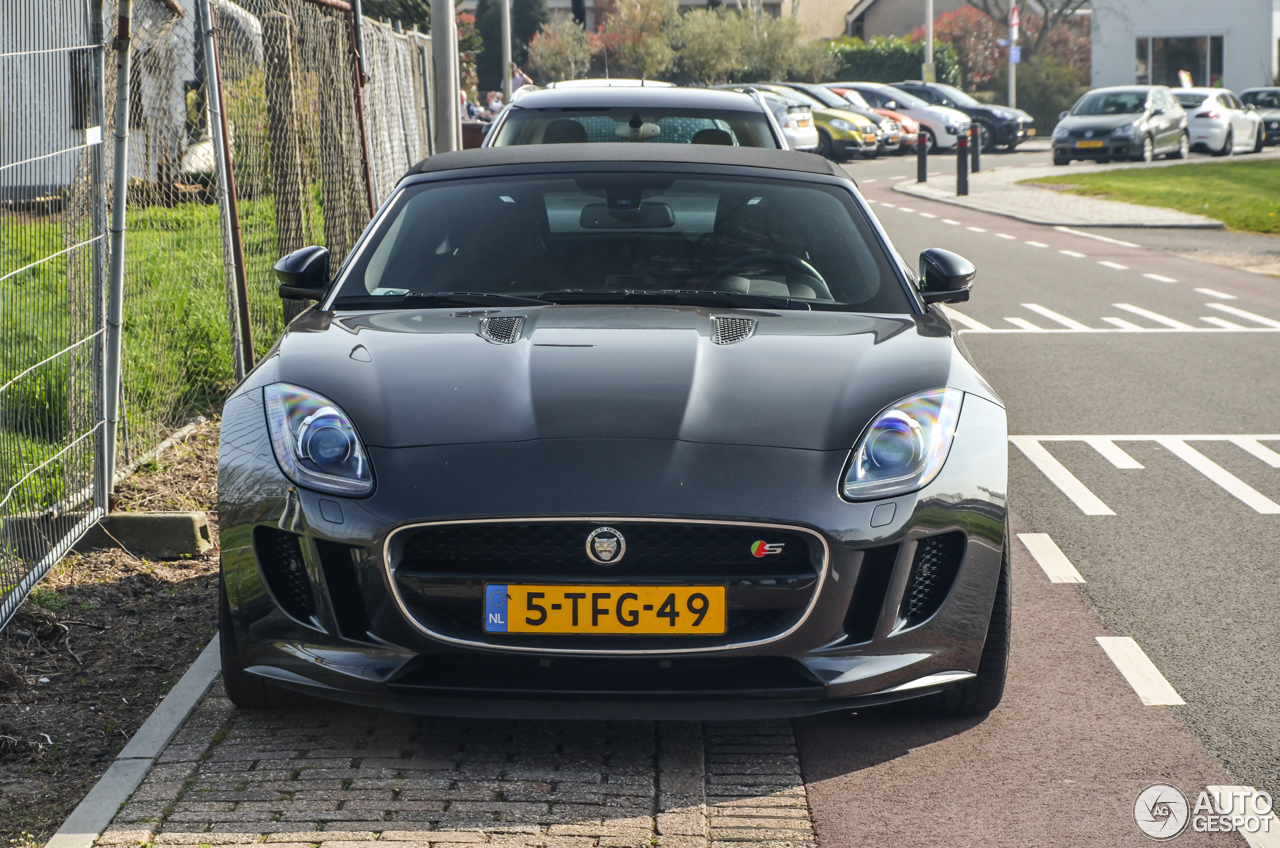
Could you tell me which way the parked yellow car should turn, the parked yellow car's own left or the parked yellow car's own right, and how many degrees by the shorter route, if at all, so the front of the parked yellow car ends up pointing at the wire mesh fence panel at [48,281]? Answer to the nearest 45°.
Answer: approximately 45° to the parked yellow car's own right

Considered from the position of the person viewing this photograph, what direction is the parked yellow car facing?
facing the viewer and to the right of the viewer

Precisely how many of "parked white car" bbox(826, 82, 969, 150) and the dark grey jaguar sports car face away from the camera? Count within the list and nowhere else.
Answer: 0

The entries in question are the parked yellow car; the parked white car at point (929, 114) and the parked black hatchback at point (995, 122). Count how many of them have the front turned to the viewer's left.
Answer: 0

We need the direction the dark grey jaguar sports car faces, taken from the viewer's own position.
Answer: facing the viewer

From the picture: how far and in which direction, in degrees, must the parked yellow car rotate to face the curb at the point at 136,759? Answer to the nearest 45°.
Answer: approximately 45° to its right

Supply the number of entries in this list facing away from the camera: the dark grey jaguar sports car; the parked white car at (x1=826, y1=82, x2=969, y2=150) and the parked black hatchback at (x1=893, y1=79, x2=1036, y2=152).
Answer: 0

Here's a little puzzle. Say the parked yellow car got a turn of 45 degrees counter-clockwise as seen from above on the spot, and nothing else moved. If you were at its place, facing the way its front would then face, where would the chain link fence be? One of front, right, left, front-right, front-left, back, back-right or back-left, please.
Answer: right

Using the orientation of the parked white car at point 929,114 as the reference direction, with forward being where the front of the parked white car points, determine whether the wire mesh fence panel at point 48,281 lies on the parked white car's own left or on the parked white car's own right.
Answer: on the parked white car's own right

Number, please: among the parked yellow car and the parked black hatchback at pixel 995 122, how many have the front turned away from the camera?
0

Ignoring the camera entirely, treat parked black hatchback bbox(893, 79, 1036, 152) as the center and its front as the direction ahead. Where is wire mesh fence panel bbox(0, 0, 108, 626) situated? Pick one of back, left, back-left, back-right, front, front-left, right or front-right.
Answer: front-right

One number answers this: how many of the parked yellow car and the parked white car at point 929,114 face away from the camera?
0
